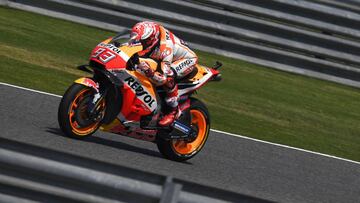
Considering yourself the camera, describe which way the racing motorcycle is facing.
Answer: facing the viewer and to the left of the viewer
